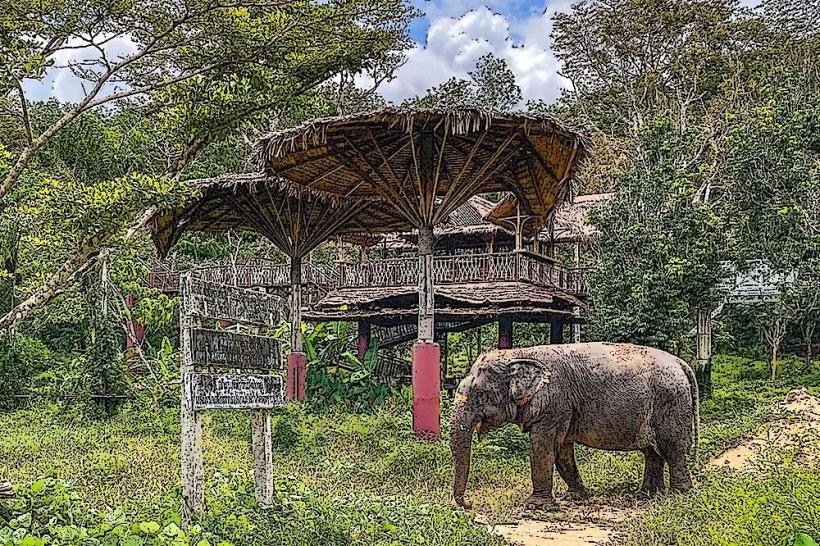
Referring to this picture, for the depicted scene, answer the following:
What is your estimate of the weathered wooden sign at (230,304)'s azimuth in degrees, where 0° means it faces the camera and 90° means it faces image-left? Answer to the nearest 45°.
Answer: approximately 315°

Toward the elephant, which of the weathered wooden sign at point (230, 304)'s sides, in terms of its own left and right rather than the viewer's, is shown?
left

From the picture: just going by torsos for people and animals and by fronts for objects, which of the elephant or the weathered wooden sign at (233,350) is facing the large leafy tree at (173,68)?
the elephant

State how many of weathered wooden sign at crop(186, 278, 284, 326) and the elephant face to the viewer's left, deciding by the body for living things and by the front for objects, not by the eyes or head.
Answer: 1

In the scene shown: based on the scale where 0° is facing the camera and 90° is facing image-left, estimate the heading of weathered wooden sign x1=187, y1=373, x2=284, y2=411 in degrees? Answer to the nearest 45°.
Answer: approximately 315°

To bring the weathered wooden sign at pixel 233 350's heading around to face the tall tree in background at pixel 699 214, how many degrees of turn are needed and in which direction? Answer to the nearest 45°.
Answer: approximately 90° to its left

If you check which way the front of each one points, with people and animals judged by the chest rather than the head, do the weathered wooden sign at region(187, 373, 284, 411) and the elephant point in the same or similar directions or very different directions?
very different directions

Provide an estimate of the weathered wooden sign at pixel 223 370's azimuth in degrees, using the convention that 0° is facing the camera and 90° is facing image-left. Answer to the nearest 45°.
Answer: approximately 315°

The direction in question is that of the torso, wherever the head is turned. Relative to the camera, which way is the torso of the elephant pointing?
to the viewer's left

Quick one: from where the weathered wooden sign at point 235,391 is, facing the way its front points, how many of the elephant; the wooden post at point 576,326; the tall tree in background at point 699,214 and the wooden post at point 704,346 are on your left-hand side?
4

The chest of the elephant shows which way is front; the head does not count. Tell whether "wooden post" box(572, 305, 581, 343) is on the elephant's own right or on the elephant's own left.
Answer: on the elephant's own right

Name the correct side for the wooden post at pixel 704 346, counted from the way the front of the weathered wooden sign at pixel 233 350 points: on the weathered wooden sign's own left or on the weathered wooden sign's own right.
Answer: on the weathered wooden sign's own left
